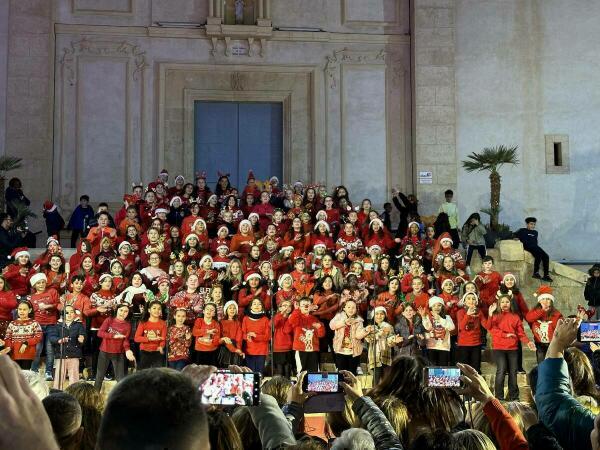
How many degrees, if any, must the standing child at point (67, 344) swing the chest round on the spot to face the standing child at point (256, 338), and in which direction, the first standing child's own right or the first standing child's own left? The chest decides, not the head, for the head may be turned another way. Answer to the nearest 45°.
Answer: approximately 90° to the first standing child's own left

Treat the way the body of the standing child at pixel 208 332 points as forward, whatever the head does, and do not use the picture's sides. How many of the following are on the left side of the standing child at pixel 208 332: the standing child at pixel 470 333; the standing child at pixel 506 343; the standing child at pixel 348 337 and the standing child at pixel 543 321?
4

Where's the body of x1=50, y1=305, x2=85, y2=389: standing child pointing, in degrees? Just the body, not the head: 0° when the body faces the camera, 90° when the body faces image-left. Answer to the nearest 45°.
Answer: approximately 0°

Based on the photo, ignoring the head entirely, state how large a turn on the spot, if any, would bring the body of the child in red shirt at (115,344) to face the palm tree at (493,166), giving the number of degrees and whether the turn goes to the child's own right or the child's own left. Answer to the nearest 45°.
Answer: approximately 135° to the child's own left

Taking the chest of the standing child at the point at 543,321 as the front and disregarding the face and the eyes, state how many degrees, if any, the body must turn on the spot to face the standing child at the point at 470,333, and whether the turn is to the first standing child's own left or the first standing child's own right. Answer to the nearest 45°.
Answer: approximately 90° to the first standing child's own right

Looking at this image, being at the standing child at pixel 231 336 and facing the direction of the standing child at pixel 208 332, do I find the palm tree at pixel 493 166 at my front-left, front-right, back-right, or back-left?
back-right

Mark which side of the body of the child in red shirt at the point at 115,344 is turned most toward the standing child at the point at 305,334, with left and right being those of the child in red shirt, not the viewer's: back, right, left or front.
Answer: left
